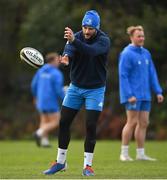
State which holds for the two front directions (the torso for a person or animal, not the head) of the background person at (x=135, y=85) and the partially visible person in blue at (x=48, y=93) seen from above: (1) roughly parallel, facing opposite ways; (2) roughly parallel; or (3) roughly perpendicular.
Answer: roughly perpendicular

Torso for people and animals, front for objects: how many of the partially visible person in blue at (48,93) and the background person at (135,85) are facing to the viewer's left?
0

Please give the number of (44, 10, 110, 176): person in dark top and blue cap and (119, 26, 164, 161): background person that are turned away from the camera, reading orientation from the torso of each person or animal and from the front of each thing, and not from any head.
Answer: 0

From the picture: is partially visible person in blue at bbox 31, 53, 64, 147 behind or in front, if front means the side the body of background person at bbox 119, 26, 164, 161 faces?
behind

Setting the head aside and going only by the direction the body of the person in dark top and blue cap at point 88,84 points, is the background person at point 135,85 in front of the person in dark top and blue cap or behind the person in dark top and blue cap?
behind

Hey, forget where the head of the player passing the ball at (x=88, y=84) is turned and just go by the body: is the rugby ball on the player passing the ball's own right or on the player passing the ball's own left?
on the player passing the ball's own right

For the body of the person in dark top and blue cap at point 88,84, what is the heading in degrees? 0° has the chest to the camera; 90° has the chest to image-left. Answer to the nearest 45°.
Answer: approximately 45°

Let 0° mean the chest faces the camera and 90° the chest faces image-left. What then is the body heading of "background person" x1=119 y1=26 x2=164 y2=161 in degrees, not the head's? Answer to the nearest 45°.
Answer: approximately 315°

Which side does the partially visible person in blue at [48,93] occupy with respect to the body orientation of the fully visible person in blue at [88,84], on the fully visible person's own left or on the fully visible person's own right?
on the fully visible person's own right

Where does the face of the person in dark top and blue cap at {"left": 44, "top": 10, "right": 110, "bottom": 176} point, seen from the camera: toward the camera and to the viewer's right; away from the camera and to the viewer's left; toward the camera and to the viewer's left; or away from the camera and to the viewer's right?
toward the camera and to the viewer's left
